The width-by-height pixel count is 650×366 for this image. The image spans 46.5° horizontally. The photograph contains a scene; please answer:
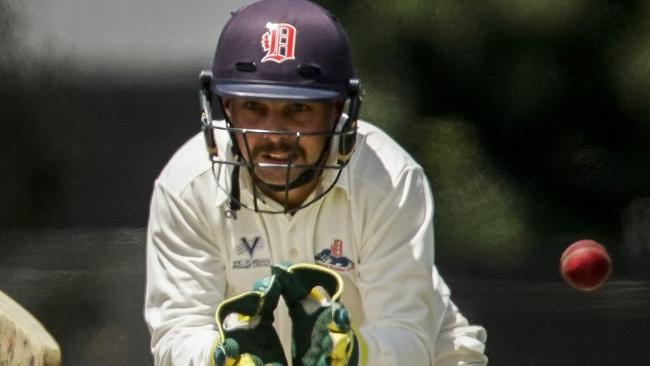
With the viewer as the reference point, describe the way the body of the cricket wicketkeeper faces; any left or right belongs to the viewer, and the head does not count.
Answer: facing the viewer
